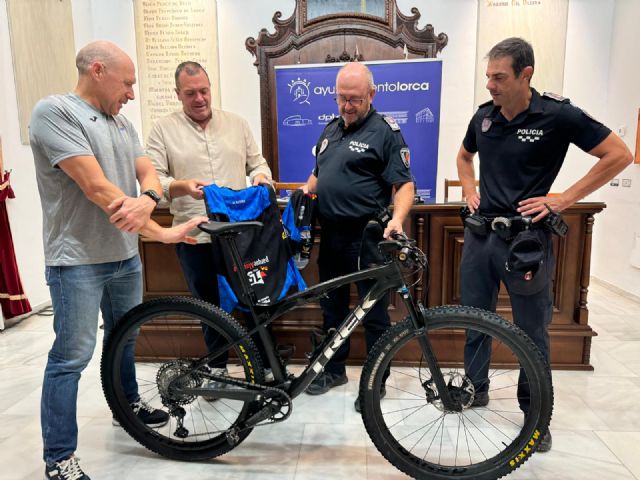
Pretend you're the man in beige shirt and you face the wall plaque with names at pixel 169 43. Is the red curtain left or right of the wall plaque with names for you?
left

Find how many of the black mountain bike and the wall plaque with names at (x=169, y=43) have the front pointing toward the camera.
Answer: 1

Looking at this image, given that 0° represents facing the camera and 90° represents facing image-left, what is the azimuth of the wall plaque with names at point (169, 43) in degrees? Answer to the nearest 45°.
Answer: approximately 0°

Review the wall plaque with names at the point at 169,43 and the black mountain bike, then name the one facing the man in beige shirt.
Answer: the wall plaque with names

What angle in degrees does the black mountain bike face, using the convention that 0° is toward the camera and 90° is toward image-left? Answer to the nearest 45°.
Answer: approximately 270°

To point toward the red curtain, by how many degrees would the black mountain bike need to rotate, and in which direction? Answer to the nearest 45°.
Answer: approximately 135° to its left

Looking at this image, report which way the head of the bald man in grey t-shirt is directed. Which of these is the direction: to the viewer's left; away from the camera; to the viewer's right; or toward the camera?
to the viewer's right

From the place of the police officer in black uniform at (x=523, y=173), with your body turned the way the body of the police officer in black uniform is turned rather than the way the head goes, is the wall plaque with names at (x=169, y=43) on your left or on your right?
on your right

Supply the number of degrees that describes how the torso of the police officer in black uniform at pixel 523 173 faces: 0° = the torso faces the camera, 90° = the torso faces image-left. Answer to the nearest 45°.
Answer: approximately 45°
